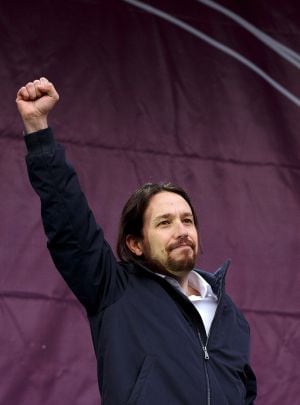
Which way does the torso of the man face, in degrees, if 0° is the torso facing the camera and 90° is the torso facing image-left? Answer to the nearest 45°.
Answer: approximately 315°
